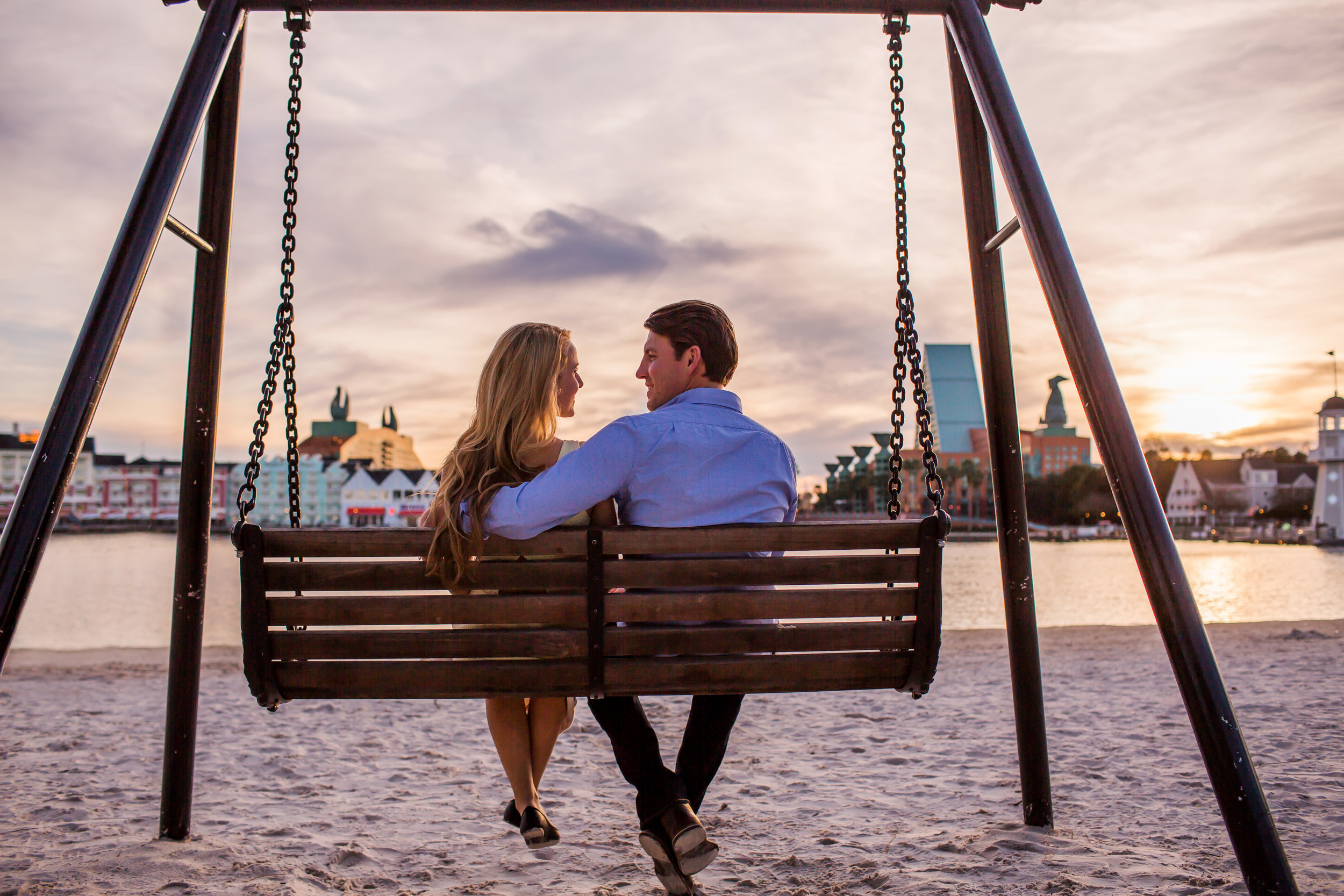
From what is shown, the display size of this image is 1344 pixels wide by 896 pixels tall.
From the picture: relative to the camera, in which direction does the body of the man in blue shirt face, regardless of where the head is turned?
away from the camera

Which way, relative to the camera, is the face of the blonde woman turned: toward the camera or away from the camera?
away from the camera

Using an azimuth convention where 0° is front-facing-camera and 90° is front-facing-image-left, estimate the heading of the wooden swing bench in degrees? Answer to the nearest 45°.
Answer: approximately 180°
